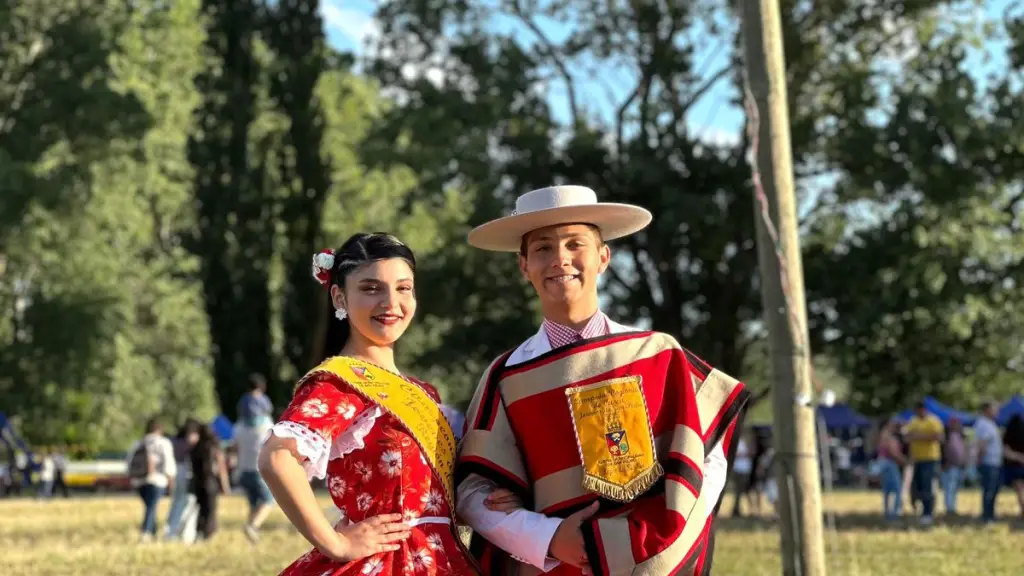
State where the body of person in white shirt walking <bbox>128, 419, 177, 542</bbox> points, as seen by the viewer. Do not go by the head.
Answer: away from the camera

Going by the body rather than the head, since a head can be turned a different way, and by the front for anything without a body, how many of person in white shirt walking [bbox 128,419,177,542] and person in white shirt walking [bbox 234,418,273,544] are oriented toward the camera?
0

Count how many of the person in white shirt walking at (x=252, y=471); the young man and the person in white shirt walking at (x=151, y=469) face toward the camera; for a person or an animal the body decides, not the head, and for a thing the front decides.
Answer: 1

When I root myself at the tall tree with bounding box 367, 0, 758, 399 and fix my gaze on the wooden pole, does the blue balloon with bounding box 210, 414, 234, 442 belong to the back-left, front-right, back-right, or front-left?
front-right

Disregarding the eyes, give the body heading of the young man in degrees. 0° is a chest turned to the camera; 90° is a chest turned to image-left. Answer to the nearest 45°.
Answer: approximately 0°
